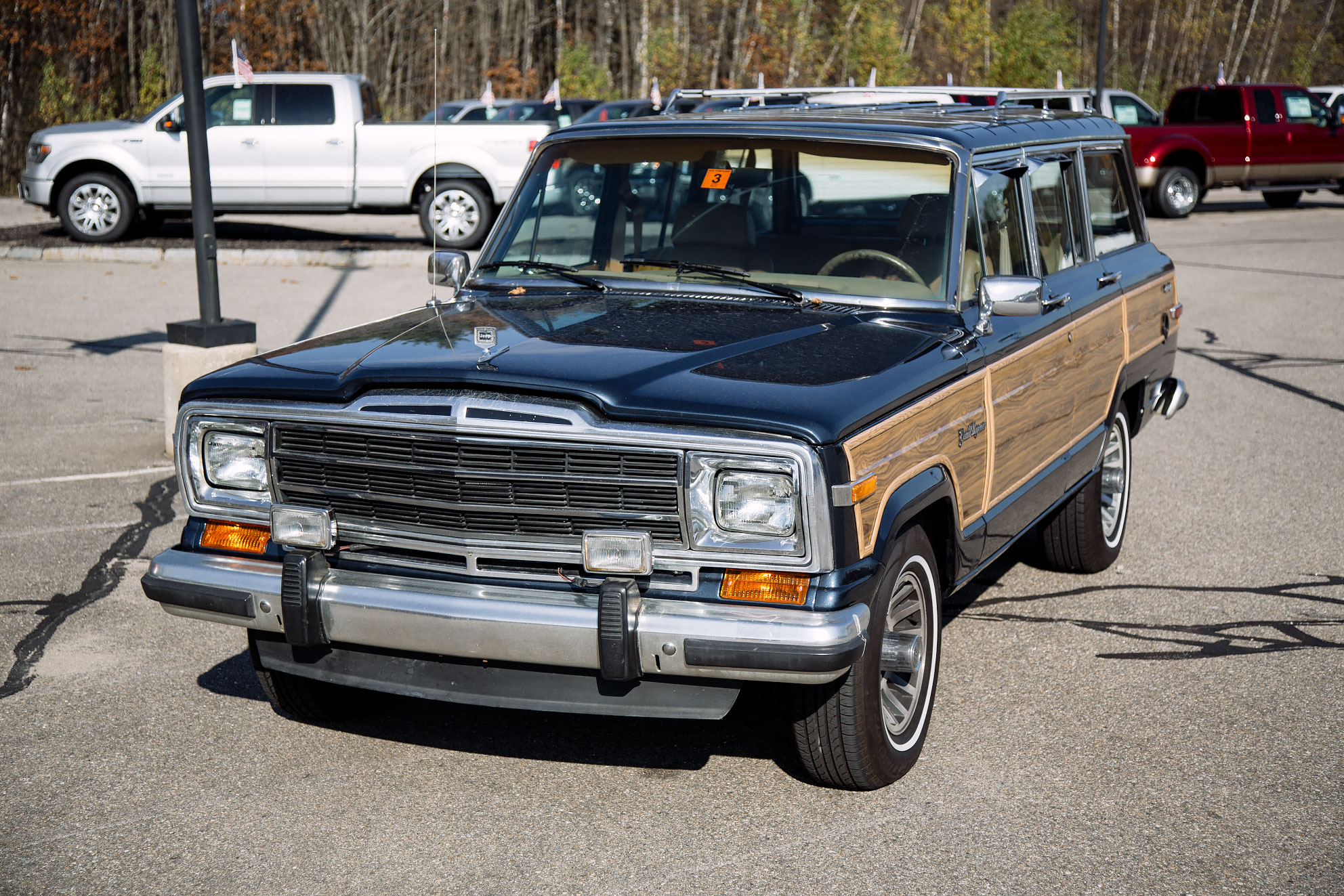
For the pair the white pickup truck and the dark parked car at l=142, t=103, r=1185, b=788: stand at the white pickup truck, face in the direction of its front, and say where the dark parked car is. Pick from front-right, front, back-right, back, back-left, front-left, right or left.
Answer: left

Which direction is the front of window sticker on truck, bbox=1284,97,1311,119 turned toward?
toward the camera

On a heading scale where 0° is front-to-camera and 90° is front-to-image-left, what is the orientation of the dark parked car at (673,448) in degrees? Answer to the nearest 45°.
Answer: approximately 45°

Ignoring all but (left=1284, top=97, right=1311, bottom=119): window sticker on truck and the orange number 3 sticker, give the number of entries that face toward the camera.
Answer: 2

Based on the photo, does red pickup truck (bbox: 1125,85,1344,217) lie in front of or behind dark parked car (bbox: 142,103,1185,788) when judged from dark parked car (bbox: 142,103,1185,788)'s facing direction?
behind

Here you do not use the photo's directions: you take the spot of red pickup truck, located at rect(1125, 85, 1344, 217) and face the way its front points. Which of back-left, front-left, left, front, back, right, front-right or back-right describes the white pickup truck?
back

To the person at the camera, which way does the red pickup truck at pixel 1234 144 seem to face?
facing away from the viewer and to the right of the viewer

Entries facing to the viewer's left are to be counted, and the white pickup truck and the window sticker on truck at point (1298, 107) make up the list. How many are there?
1

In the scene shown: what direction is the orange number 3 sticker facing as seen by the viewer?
toward the camera

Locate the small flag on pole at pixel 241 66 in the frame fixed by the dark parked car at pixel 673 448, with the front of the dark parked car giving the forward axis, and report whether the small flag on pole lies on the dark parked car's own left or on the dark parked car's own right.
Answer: on the dark parked car's own right

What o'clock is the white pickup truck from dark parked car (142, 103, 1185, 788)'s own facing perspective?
The white pickup truck is roughly at 4 o'clock from the dark parked car.

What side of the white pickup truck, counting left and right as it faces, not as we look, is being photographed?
left
